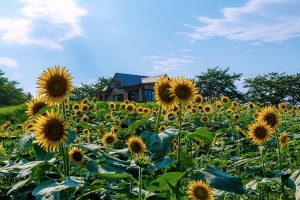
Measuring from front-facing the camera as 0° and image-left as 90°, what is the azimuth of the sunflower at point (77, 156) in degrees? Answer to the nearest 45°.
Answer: approximately 0°

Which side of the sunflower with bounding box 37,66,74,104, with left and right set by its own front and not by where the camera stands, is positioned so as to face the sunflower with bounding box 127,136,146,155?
left

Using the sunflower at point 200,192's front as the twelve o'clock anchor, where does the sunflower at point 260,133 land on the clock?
the sunflower at point 260,133 is roughly at 7 o'clock from the sunflower at point 200,192.

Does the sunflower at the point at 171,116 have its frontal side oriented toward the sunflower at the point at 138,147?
yes
